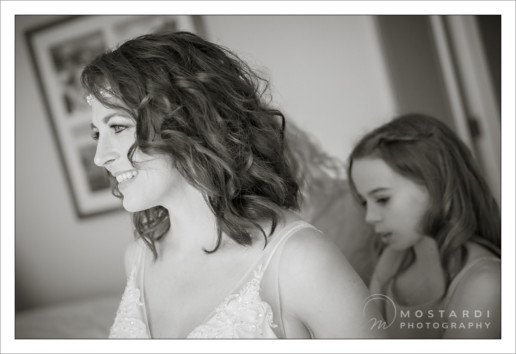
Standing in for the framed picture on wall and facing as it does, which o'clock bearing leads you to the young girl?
The young girl is roughly at 10 o'clock from the framed picture on wall.

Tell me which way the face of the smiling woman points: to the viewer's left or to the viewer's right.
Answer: to the viewer's left

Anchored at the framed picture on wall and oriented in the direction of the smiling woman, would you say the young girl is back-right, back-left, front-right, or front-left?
front-left

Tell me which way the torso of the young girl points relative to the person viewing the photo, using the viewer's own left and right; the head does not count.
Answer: facing the viewer and to the left of the viewer

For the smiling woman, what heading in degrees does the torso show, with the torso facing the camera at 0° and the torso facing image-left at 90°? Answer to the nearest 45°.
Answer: approximately 45°

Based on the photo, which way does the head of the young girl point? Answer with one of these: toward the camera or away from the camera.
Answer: toward the camera

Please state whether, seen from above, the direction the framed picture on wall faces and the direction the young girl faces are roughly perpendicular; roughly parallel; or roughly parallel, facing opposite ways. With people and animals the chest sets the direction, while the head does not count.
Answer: roughly perpendicular

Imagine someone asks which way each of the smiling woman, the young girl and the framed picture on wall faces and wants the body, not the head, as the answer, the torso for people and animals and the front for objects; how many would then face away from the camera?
0

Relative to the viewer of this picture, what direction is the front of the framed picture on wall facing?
facing the viewer
